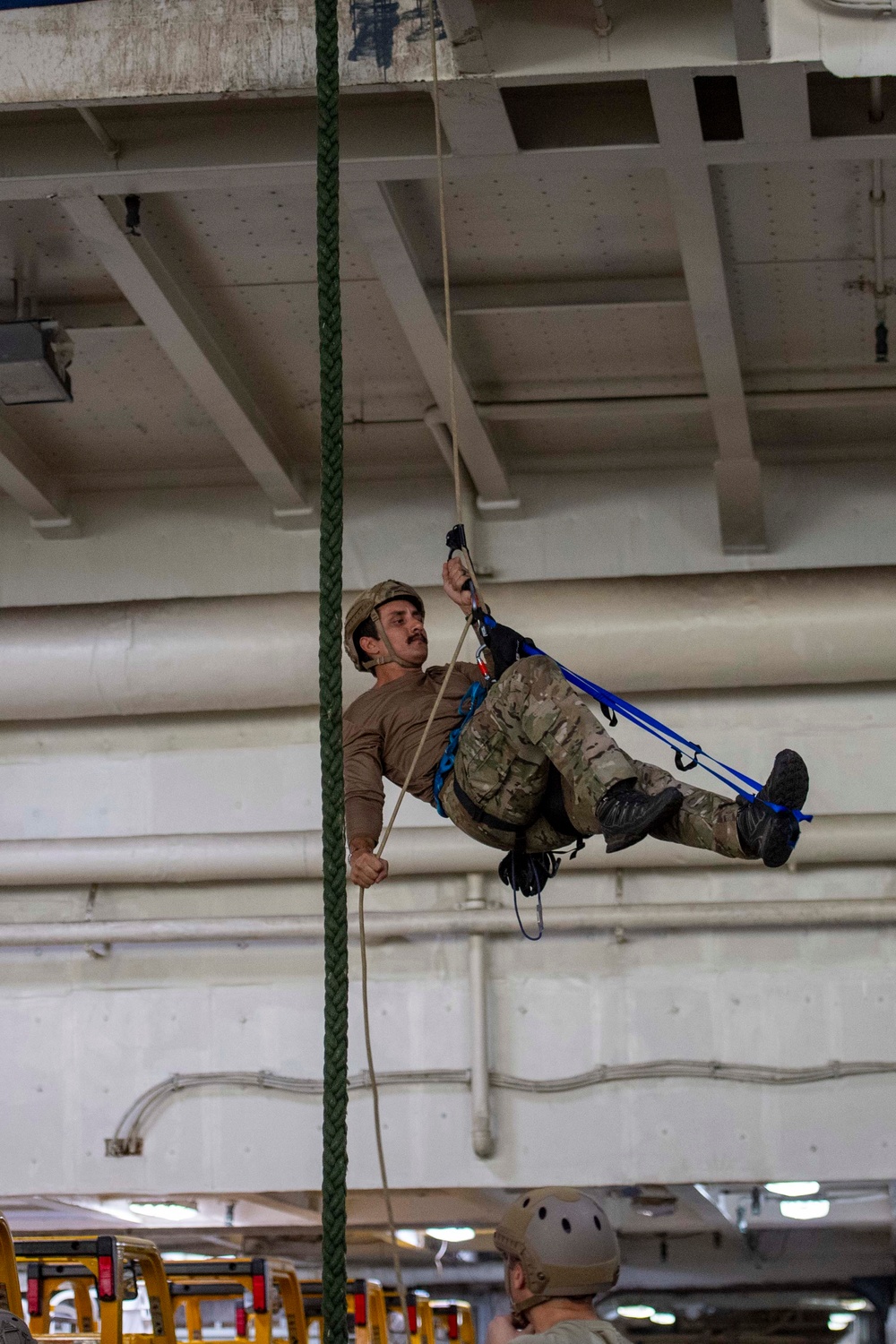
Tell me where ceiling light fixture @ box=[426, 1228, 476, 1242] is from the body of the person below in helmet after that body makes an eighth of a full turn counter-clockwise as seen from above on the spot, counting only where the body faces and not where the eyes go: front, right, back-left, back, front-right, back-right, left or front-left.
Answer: right

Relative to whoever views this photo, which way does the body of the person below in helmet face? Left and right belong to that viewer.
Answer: facing away from the viewer and to the left of the viewer

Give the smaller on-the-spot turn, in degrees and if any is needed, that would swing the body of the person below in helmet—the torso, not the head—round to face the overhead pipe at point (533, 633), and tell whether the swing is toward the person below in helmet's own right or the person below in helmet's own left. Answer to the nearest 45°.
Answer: approximately 45° to the person below in helmet's own right

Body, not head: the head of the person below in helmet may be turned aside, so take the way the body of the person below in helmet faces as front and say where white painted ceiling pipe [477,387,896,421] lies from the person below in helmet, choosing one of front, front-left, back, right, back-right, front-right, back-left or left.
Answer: front-right

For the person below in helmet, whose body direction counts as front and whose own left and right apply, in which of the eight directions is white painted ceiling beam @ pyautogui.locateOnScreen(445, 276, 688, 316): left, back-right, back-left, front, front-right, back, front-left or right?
front-right

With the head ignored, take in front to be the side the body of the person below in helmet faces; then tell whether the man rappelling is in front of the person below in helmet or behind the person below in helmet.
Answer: in front

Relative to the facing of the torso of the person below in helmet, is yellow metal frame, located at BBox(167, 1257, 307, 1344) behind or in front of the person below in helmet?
in front

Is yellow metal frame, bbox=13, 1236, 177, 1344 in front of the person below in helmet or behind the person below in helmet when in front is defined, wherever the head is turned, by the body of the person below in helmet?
in front
